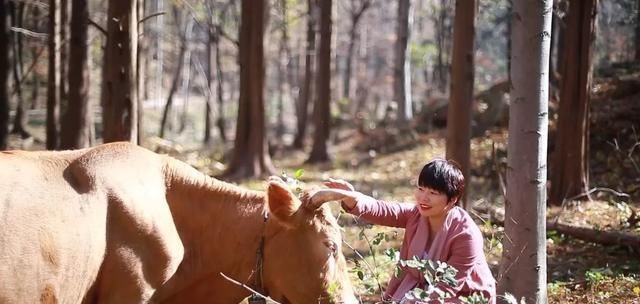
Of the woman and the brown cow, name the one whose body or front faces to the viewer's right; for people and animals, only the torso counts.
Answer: the brown cow

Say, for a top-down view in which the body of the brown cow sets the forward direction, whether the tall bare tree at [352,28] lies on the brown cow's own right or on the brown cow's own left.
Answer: on the brown cow's own left

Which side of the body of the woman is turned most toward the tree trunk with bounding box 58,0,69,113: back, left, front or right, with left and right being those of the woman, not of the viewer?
right

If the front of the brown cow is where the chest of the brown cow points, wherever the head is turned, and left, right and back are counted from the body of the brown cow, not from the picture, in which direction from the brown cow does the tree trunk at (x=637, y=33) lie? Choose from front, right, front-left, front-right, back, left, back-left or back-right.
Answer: front-left

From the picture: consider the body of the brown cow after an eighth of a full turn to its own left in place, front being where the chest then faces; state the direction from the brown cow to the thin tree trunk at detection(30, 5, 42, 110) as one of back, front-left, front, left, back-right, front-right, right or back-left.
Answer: front-left

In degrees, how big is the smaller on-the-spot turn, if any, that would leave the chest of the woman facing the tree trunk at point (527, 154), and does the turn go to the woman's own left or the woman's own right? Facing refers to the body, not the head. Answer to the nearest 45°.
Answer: approximately 180°

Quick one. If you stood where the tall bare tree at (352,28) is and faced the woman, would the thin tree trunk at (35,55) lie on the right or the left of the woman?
right

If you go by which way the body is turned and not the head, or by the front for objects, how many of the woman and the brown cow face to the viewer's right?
1

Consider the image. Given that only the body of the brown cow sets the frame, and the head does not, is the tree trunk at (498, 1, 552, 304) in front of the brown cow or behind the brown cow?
in front

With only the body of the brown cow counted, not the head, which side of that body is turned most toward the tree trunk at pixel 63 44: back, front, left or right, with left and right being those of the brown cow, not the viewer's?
left

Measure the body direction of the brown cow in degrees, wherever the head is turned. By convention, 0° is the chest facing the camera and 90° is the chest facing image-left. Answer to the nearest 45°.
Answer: approximately 270°

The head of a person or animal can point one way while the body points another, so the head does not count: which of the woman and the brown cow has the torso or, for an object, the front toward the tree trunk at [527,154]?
the brown cow
